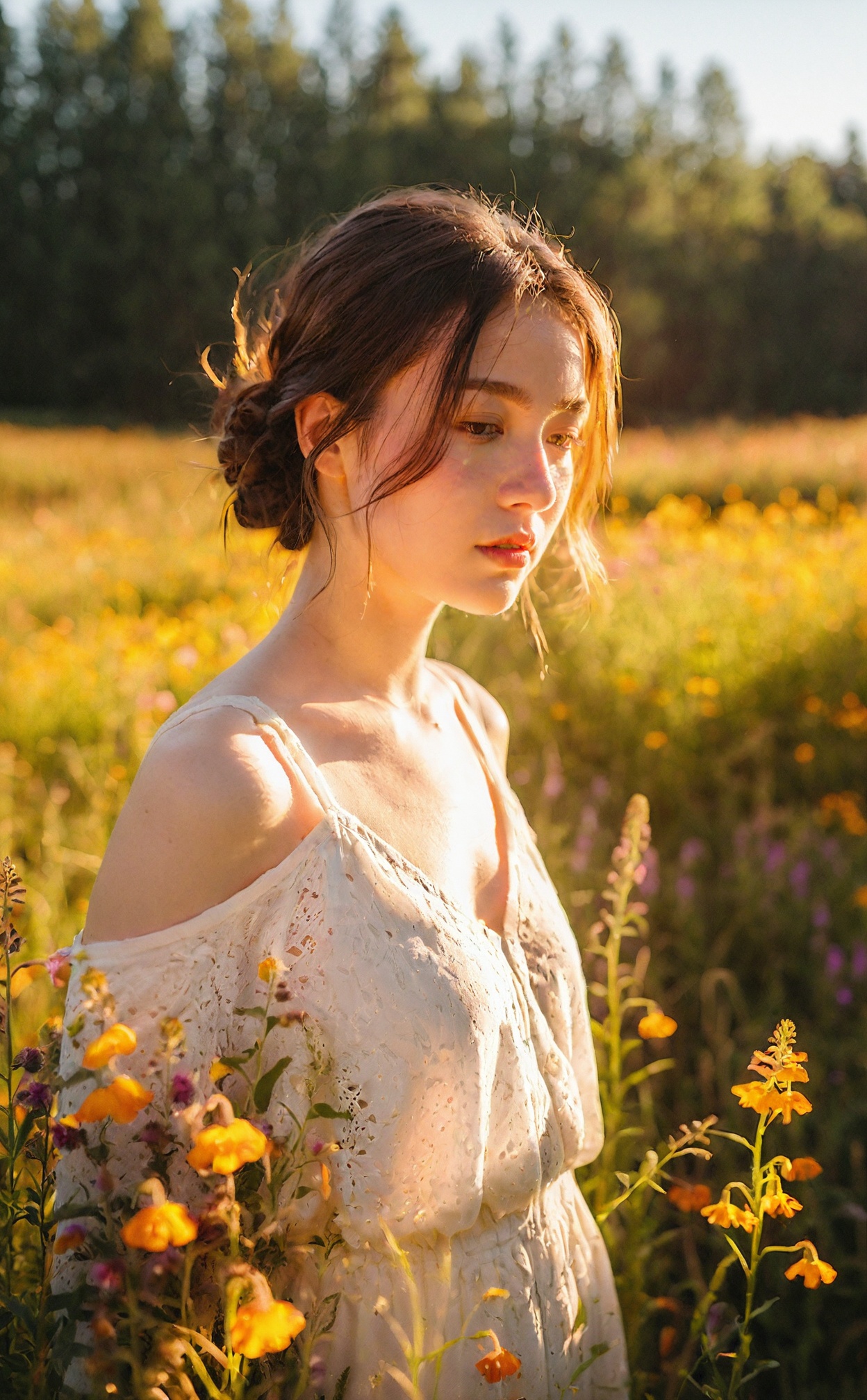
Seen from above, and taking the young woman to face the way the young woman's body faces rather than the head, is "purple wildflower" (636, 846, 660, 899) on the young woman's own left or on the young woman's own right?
on the young woman's own left

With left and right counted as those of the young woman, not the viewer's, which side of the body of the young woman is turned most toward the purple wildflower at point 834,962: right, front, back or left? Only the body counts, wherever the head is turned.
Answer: left

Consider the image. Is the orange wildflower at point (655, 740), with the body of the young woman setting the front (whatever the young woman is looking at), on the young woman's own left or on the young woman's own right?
on the young woman's own left

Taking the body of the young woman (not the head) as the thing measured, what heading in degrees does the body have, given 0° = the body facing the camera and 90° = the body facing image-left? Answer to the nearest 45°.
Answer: approximately 315°

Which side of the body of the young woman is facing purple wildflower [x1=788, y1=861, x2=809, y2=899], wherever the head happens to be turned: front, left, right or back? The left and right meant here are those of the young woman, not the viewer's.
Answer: left
